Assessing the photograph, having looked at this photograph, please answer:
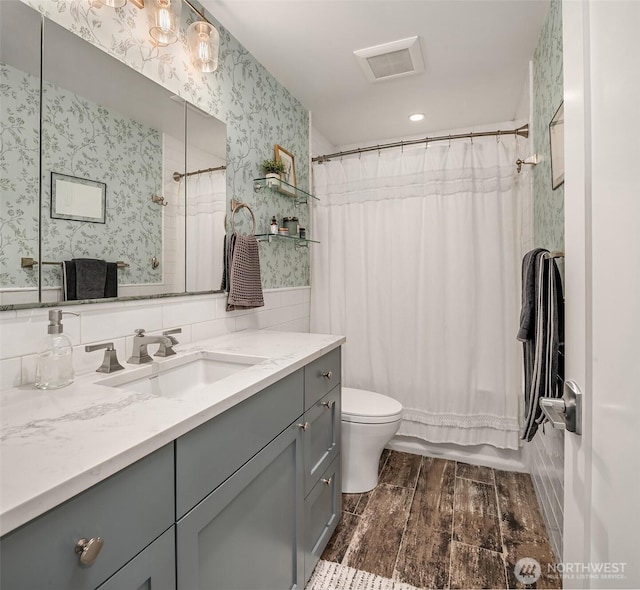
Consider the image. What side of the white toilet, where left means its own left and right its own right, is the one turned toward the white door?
right

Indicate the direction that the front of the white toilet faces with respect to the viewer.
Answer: facing to the right of the viewer

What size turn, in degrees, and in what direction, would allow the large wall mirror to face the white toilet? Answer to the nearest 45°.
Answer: approximately 45° to its left

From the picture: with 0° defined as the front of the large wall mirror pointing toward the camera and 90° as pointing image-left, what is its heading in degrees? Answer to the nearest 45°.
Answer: approximately 315°

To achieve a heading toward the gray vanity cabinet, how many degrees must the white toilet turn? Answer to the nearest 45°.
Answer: approximately 90° to its right

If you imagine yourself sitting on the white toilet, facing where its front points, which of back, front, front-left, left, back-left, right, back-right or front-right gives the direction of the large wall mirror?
back-right

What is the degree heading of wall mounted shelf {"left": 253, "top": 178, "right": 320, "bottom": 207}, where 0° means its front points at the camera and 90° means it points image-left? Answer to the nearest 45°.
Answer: approximately 315°
